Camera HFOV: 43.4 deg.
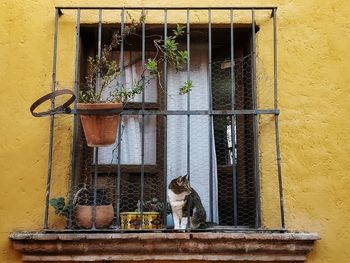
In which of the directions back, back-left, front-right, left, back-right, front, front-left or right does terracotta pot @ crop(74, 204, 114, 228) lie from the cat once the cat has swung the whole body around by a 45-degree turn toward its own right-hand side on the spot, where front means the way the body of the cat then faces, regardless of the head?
front

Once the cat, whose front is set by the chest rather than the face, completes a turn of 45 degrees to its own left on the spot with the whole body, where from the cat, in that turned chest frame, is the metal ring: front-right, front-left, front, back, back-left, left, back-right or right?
right

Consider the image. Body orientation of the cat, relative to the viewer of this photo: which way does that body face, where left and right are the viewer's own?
facing the viewer and to the left of the viewer

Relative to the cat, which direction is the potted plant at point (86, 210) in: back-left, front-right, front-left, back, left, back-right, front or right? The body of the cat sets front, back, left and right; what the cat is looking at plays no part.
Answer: front-right

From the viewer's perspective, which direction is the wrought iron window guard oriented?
toward the camera
